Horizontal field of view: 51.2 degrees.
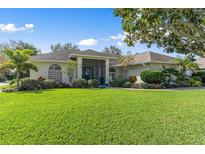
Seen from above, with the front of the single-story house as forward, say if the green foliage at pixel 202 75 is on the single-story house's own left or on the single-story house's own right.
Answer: on the single-story house's own left

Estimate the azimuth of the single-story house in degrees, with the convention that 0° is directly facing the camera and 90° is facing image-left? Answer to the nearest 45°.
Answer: approximately 0°

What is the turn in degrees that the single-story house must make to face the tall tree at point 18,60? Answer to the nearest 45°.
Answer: approximately 45° to its right

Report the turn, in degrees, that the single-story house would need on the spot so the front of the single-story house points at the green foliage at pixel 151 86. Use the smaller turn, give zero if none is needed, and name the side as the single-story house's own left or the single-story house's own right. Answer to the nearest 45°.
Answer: approximately 45° to the single-story house's own left

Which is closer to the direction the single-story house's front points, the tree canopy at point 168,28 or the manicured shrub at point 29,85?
the tree canopy

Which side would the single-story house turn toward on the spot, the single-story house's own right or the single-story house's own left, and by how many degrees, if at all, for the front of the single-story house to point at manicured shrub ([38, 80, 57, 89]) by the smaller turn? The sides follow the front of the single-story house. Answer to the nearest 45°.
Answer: approximately 45° to the single-story house's own right
